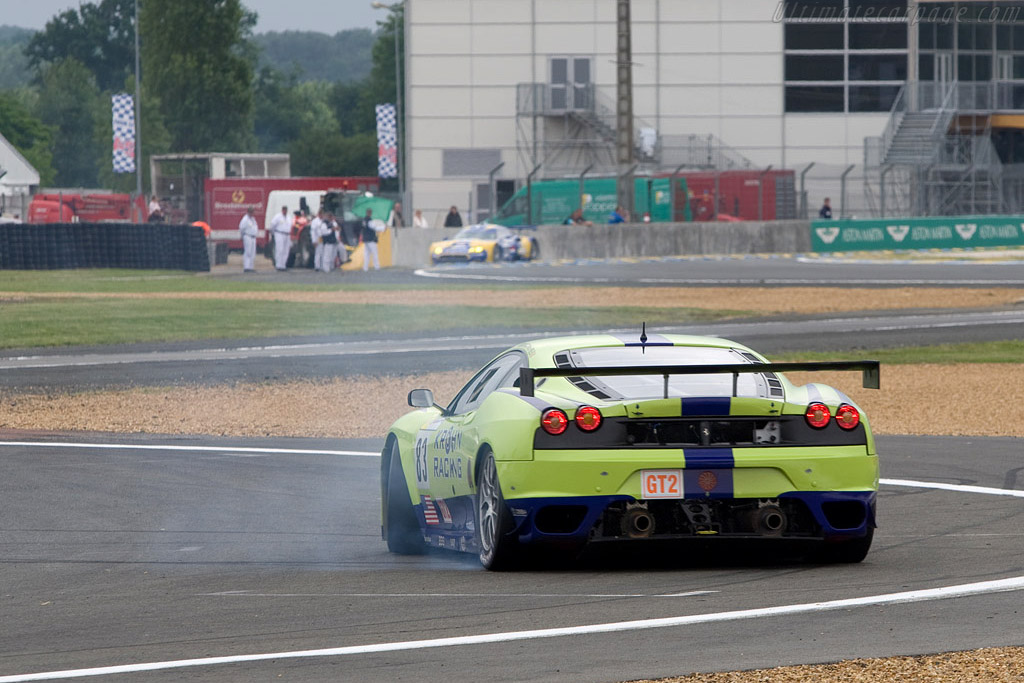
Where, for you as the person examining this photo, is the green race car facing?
facing away from the viewer

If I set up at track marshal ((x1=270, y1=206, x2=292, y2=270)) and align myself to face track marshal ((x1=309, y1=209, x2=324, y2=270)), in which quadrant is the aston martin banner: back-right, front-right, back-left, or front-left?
front-left

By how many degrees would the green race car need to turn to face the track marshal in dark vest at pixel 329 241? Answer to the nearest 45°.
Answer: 0° — it already faces them

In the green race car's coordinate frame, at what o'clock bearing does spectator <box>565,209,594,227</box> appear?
The spectator is roughly at 12 o'clock from the green race car.

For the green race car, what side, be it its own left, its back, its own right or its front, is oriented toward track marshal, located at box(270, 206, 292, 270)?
front

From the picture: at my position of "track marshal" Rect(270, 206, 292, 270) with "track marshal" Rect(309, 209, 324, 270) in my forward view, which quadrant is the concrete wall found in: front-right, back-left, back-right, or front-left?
front-left

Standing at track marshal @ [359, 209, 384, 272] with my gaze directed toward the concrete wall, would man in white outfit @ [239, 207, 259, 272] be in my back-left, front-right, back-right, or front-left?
back-left

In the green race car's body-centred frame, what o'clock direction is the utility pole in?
The utility pole is roughly at 12 o'clock from the green race car.

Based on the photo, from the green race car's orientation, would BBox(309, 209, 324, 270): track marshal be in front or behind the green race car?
in front

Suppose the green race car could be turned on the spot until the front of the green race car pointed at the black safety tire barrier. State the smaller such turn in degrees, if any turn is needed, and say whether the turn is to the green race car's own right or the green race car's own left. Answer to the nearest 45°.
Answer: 0° — it already faces it

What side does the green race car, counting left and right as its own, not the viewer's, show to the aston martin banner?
front
